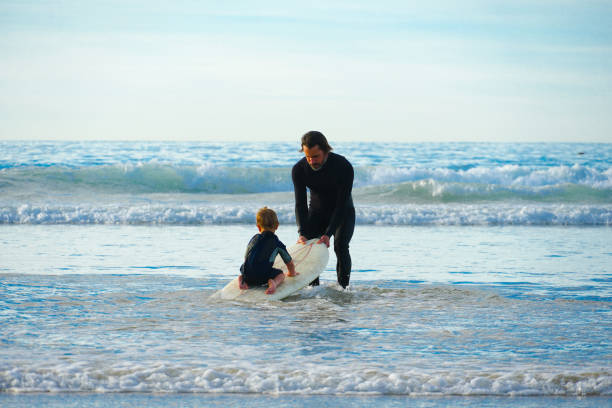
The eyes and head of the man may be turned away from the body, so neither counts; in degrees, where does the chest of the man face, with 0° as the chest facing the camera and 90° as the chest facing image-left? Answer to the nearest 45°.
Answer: approximately 45°

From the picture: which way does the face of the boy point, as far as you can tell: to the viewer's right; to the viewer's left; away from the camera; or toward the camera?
away from the camera

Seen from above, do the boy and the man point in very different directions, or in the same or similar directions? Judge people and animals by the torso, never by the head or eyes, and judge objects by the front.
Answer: very different directions
